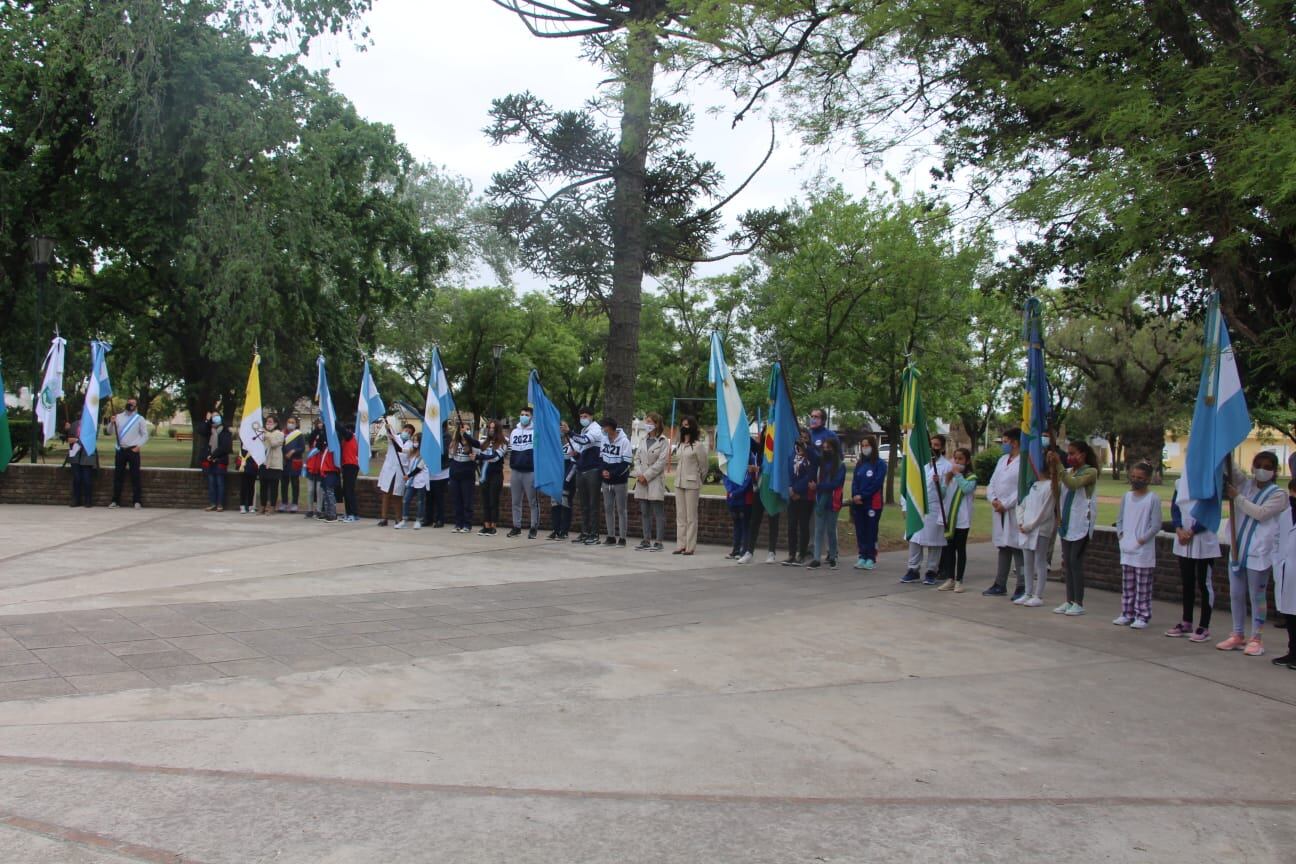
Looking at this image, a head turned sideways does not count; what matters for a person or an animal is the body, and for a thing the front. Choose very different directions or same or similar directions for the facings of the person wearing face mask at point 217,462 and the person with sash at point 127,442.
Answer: same or similar directions

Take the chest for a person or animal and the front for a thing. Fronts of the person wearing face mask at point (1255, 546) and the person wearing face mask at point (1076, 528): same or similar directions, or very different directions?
same or similar directions

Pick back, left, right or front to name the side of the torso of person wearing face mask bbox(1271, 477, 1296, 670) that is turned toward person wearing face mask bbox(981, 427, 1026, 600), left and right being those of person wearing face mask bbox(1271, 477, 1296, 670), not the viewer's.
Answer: right

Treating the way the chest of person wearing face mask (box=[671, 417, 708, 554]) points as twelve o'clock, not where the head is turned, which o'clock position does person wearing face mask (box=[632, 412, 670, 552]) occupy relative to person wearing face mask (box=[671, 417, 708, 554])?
person wearing face mask (box=[632, 412, 670, 552]) is roughly at 3 o'clock from person wearing face mask (box=[671, 417, 708, 554]).

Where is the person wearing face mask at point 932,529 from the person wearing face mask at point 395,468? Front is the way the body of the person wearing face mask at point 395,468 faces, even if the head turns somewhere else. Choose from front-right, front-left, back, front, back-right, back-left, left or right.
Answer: front-left

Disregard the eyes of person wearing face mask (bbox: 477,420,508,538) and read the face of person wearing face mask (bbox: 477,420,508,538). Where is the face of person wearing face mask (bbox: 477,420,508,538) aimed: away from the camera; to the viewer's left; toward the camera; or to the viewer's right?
toward the camera

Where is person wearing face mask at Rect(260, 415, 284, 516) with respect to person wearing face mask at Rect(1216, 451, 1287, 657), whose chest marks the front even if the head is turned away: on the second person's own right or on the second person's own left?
on the second person's own right

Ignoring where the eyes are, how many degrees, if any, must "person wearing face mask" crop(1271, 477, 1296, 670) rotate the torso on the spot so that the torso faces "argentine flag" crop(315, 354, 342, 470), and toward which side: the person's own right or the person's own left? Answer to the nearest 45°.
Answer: approximately 45° to the person's own right

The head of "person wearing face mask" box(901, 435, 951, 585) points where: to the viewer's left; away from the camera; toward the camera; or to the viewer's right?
toward the camera

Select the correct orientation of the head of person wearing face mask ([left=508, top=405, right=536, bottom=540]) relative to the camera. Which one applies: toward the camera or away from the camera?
toward the camera

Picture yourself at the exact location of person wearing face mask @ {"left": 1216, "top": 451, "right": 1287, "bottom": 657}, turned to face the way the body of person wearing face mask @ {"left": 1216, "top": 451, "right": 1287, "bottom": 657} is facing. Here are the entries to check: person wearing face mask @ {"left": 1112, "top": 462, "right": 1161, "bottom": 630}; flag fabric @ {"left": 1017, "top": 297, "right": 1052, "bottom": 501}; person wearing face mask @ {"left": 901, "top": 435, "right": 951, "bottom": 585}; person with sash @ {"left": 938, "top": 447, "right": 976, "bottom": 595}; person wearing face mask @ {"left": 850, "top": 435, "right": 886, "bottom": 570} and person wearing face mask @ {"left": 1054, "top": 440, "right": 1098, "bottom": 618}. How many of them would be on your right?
6

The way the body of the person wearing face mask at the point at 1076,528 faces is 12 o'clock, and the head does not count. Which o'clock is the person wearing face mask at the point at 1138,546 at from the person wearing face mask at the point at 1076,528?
the person wearing face mask at the point at 1138,546 is roughly at 9 o'clock from the person wearing face mask at the point at 1076,528.

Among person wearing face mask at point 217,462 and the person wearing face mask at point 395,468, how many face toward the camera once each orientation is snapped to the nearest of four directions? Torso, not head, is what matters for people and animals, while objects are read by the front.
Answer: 2

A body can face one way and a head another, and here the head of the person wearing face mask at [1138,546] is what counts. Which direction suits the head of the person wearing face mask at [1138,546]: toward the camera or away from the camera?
toward the camera

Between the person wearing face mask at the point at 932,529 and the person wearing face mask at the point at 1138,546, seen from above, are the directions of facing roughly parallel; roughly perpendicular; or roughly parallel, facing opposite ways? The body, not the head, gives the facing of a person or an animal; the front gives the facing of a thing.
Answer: roughly parallel

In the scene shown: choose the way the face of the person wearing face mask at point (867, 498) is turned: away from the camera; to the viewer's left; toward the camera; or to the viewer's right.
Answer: toward the camera

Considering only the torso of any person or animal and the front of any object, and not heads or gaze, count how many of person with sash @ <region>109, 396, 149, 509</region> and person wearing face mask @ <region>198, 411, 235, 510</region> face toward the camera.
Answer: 2
